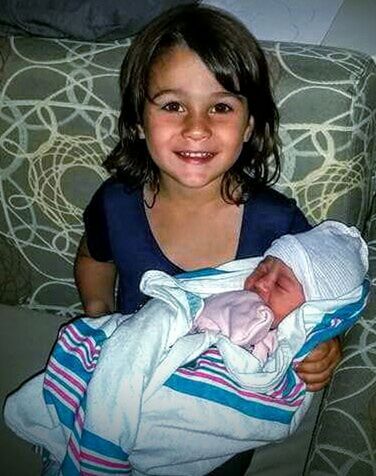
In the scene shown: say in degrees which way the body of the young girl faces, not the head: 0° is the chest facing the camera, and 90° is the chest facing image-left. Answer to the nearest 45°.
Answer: approximately 0°
